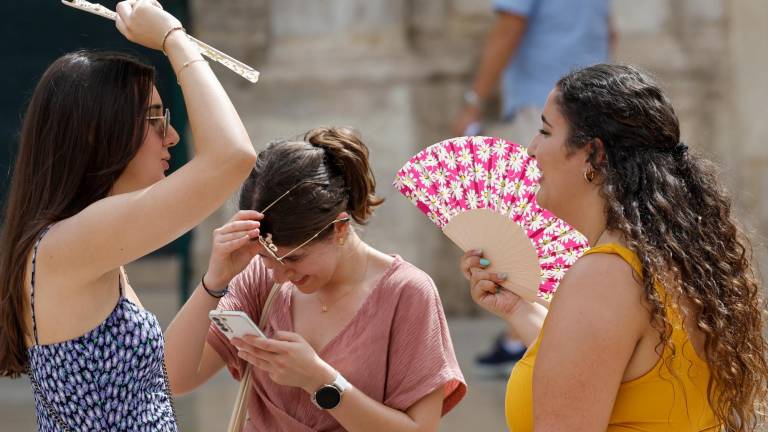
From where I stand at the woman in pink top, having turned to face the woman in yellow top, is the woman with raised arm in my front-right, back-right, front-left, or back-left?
back-right

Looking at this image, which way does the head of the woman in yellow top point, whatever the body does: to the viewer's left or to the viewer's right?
to the viewer's left

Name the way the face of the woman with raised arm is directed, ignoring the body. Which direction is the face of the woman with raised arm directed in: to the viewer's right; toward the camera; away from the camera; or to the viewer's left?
to the viewer's right

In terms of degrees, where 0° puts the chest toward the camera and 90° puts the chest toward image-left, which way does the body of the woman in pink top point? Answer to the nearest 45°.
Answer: approximately 45°

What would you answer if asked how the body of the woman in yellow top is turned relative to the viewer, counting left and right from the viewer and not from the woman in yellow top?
facing to the left of the viewer

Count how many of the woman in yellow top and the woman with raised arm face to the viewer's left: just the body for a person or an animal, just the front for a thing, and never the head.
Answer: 1

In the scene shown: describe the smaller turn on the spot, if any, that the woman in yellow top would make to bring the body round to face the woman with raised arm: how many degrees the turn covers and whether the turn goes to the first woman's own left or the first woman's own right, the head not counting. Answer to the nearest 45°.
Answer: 0° — they already face them

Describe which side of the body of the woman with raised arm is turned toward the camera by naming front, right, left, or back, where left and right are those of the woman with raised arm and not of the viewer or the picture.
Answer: right
